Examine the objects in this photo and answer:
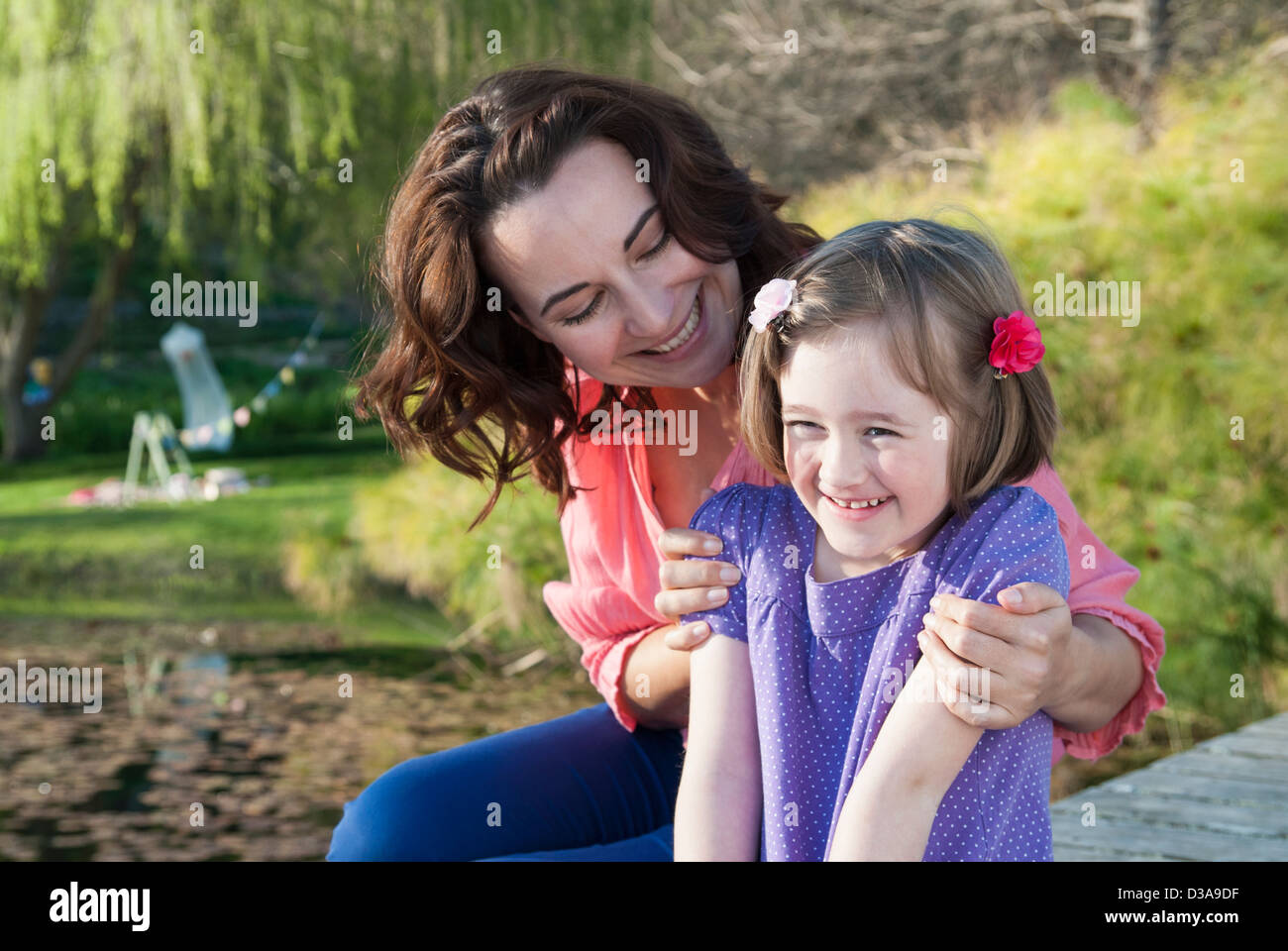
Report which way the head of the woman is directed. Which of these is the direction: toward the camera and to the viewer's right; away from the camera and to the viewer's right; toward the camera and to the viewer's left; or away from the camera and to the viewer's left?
toward the camera and to the viewer's right

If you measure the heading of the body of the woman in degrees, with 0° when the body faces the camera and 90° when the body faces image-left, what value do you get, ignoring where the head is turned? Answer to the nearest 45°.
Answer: approximately 0°

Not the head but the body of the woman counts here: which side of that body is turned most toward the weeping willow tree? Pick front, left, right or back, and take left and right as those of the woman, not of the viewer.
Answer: back

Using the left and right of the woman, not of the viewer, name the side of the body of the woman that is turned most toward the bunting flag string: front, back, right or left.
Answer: back
